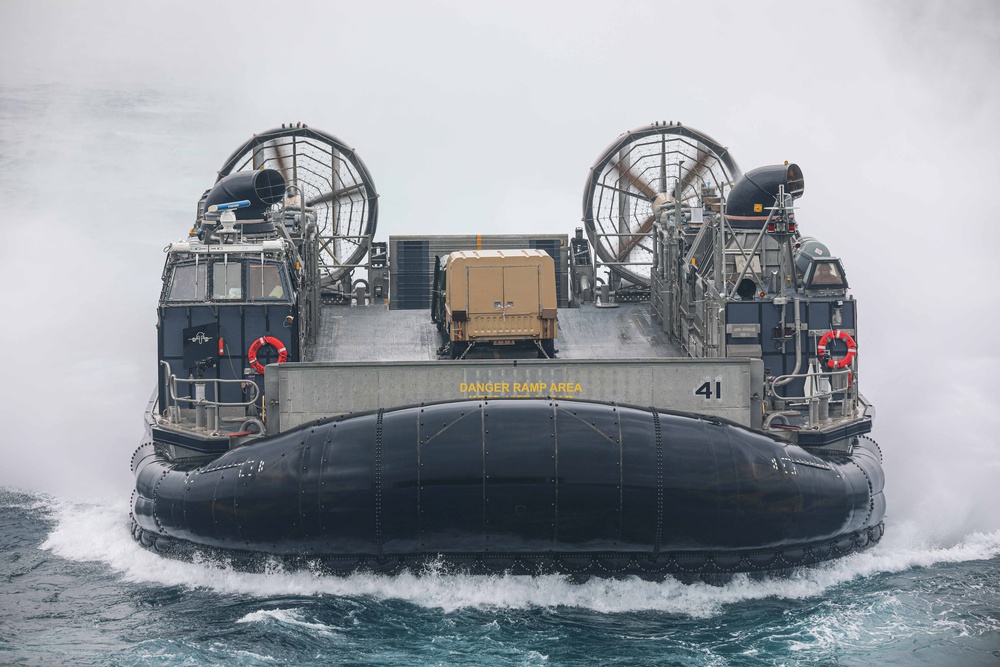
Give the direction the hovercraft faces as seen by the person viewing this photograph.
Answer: facing the viewer

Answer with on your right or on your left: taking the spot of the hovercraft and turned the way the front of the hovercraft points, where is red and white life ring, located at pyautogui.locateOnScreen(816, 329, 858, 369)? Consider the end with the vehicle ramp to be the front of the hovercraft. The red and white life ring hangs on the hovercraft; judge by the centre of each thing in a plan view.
on your left
